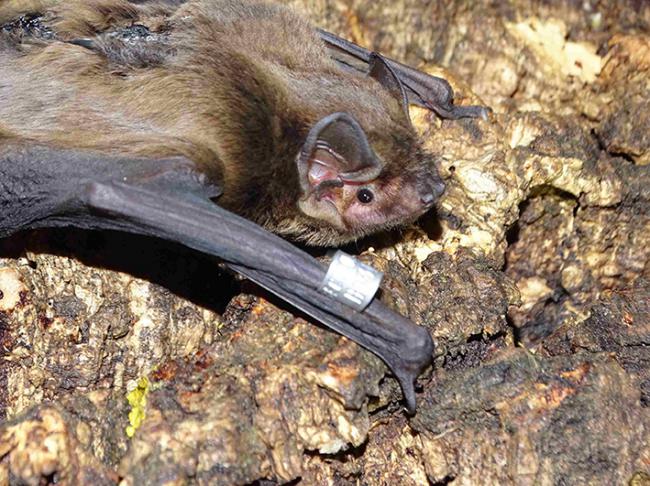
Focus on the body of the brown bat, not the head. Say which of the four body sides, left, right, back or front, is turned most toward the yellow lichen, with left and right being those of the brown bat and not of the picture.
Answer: right

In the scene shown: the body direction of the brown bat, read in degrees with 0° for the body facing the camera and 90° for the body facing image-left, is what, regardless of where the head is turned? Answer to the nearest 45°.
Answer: approximately 270°
